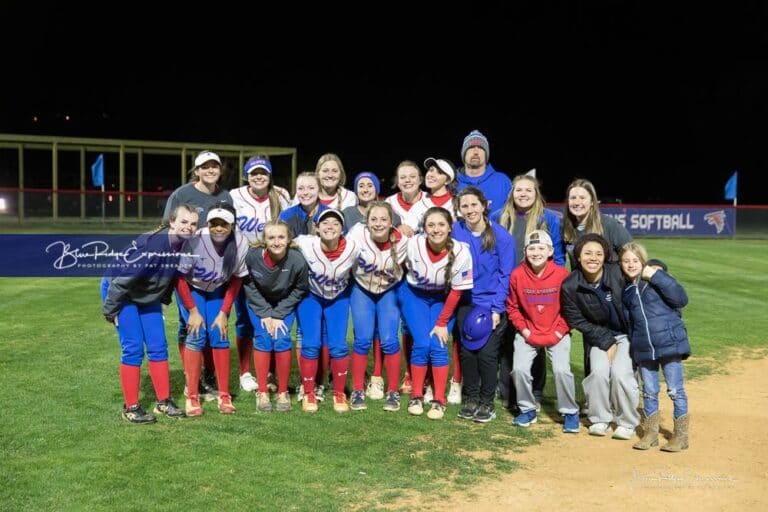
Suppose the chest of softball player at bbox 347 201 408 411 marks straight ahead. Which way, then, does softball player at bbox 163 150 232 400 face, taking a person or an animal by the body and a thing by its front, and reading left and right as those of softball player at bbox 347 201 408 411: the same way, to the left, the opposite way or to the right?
the same way

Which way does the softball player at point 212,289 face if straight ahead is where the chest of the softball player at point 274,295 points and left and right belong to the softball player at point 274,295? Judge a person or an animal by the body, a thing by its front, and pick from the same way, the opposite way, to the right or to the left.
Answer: the same way

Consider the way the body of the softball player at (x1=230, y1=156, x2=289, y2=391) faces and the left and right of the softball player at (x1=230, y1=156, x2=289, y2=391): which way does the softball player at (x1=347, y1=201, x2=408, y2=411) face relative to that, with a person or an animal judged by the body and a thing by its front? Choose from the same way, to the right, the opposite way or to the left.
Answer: the same way

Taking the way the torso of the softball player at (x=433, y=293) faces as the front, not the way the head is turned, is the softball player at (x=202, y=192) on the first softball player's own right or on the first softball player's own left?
on the first softball player's own right

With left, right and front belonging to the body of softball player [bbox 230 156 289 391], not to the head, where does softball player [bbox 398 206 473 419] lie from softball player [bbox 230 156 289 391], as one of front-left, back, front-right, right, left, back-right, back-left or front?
front-left

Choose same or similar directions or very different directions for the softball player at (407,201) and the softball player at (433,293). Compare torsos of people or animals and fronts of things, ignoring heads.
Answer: same or similar directions

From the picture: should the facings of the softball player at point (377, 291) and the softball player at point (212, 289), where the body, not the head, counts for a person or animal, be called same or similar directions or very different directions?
same or similar directions

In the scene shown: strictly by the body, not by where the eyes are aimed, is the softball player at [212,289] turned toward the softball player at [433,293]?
no

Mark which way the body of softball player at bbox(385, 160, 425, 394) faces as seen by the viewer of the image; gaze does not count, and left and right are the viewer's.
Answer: facing the viewer

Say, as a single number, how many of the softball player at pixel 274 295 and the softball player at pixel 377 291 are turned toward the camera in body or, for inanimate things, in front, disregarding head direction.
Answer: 2

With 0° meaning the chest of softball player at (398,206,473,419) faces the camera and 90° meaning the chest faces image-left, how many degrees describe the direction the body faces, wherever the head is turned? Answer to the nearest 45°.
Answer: approximately 0°

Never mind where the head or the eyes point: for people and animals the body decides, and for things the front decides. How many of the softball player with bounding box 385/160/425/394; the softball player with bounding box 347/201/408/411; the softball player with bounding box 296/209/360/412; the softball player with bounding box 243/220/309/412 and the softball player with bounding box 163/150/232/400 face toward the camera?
5

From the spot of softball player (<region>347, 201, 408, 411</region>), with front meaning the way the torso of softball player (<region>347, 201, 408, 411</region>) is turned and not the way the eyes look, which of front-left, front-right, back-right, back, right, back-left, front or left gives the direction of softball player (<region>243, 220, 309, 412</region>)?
right

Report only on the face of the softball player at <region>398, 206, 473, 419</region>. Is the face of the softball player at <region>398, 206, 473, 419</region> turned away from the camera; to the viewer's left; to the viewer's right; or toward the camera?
toward the camera

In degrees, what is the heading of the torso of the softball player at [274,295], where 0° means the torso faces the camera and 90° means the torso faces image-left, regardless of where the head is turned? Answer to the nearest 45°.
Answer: approximately 0°

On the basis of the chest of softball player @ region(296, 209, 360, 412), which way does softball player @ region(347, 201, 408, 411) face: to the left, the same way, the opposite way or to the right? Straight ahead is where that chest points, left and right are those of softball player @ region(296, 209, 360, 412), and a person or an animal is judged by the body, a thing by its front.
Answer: the same way

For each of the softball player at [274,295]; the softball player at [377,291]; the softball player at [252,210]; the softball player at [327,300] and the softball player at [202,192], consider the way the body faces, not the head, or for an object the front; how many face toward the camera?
5

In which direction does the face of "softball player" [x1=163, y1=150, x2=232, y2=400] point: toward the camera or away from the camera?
toward the camera

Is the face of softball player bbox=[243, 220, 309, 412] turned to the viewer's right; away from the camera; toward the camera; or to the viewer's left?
toward the camera
